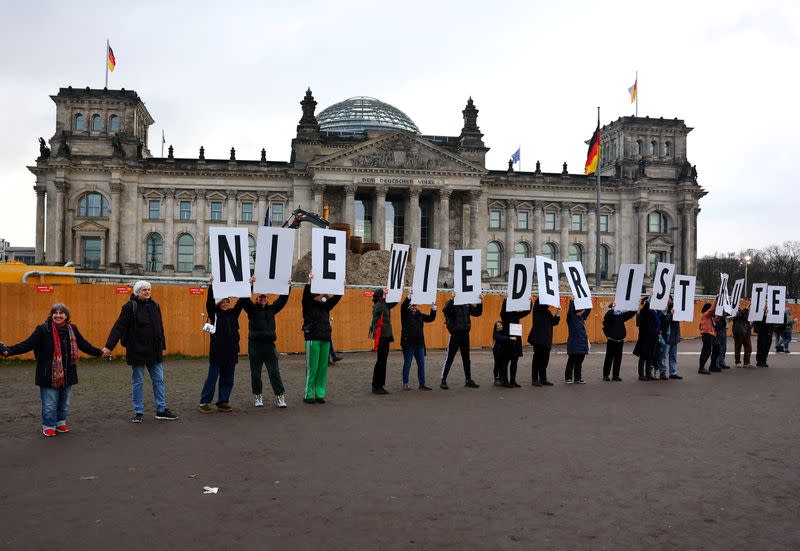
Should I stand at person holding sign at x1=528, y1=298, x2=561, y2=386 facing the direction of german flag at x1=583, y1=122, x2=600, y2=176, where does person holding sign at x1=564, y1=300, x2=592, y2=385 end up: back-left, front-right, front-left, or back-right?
front-right

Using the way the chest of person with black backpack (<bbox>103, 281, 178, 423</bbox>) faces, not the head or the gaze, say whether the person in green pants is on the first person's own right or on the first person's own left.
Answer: on the first person's own left

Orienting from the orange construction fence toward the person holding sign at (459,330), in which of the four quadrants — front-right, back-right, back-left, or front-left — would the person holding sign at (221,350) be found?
front-right

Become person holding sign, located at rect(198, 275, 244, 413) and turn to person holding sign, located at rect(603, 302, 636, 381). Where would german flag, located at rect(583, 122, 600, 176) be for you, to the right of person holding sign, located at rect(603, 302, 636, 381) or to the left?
left

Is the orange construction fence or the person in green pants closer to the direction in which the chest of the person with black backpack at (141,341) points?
the person in green pants

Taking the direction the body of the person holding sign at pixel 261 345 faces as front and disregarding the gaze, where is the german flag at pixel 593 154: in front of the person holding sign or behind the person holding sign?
behind

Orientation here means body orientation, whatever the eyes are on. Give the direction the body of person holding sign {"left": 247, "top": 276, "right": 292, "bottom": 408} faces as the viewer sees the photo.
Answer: toward the camera

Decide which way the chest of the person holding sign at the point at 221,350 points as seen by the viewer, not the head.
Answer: toward the camera

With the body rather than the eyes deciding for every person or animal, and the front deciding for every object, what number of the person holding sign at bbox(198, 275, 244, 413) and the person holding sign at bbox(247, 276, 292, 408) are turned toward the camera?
2

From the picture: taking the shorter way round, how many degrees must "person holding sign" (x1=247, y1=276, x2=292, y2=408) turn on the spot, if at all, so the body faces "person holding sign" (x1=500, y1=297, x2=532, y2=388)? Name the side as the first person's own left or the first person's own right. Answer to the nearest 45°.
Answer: approximately 135° to the first person's own left

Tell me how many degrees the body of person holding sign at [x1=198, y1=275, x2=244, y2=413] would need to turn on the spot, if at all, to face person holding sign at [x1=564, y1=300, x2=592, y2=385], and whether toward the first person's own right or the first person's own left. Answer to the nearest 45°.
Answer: approximately 90° to the first person's own left

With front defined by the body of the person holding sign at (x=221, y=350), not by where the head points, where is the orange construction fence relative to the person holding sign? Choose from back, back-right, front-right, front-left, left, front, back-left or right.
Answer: back

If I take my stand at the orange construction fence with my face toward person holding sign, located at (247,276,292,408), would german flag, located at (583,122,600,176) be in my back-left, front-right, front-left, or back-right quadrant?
back-left
